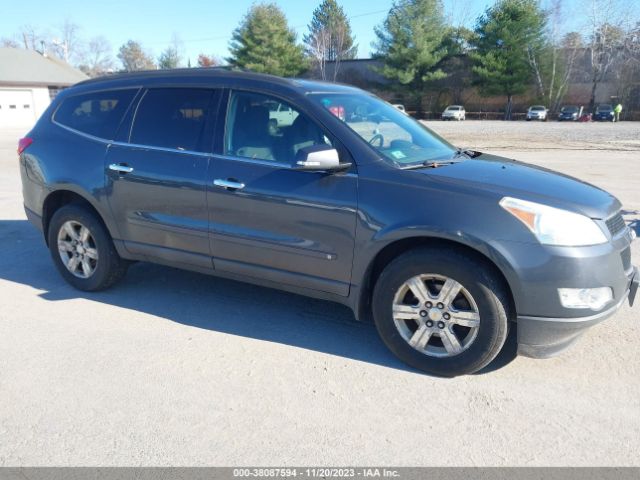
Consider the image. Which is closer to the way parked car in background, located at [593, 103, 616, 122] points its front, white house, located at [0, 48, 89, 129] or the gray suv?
the gray suv

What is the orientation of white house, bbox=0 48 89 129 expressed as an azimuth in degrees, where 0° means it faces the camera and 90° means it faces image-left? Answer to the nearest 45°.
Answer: approximately 0°

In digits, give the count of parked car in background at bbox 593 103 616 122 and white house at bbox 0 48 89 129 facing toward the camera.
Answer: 2

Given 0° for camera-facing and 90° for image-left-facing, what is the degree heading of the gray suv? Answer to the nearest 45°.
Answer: approximately 315°
